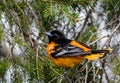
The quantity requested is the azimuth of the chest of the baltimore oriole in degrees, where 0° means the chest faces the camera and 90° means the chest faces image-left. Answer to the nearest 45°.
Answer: approximately 90°
